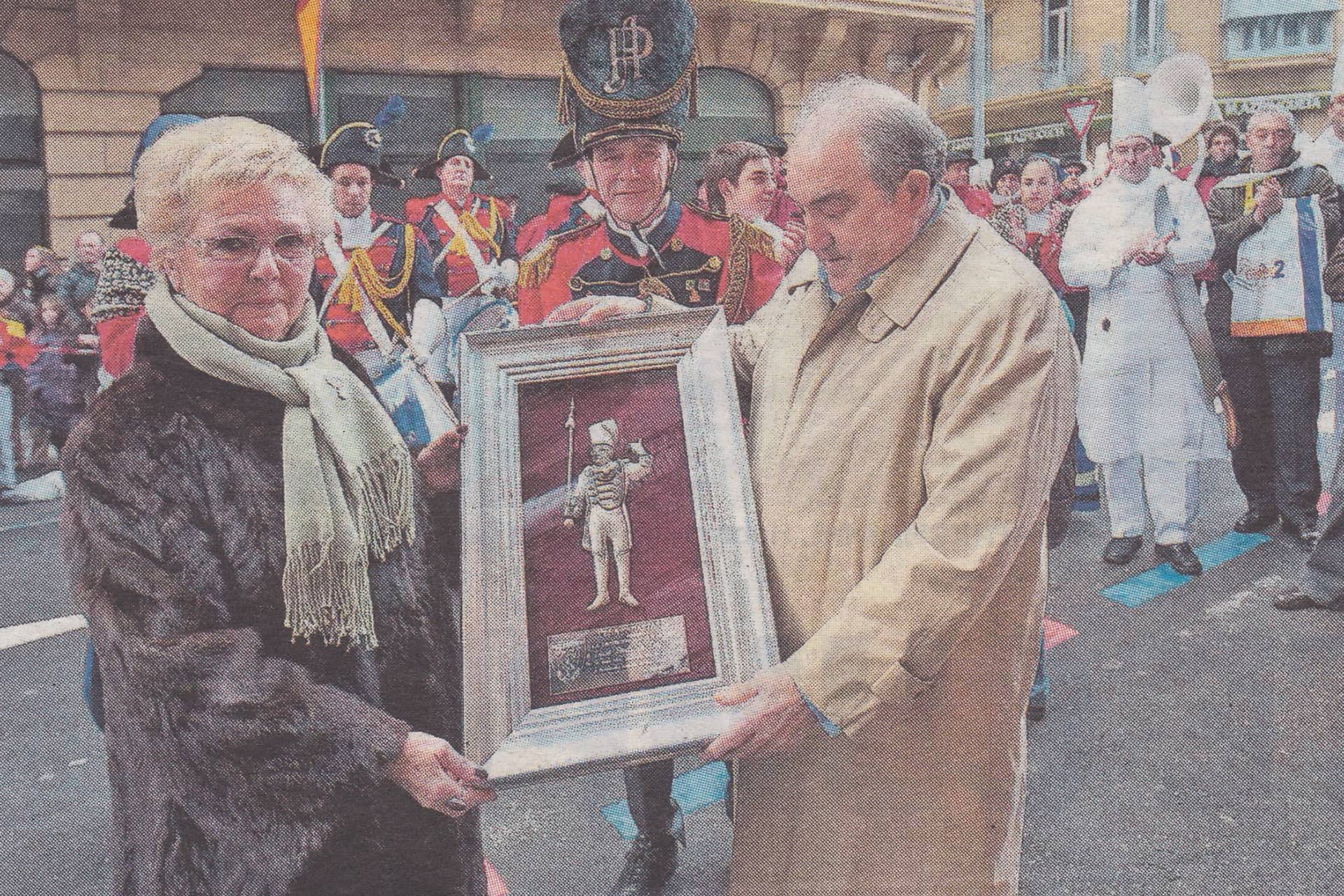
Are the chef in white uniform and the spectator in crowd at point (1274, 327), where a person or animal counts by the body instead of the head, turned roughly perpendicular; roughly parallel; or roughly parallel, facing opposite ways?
roughly parallel

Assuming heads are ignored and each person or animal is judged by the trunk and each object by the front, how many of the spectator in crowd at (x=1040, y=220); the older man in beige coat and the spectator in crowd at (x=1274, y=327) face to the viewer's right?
0

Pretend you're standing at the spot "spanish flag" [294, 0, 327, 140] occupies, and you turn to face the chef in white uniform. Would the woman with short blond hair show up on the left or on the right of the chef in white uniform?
right

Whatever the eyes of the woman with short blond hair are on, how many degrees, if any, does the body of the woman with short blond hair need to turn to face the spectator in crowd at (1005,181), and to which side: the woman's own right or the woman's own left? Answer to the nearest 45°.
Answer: approximately 90° to the woman's own left

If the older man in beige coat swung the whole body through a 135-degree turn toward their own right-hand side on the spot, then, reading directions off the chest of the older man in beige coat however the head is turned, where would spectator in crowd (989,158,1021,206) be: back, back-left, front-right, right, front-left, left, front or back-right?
front

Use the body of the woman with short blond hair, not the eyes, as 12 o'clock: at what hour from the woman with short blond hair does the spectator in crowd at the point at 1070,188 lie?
The spectator in crowd is roughly at 9 o'clock from the woman with short blond hair.

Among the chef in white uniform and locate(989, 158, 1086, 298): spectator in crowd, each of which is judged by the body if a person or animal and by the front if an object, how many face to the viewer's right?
0

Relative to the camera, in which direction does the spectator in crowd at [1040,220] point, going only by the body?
toward the camera

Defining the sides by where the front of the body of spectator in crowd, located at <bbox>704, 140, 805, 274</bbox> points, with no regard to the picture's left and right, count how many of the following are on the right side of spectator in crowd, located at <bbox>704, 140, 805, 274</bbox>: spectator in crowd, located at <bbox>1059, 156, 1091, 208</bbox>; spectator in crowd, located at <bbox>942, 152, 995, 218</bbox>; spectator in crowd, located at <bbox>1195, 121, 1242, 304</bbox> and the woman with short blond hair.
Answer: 1

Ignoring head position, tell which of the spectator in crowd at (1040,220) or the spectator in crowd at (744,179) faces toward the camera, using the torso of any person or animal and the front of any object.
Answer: the spectator in crowd at (1040,220)

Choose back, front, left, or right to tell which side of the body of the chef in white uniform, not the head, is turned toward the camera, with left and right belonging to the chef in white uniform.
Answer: front

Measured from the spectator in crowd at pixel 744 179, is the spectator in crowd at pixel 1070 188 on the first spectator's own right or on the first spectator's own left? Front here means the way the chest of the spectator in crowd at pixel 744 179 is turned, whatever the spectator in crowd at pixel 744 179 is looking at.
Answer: on the first spectator's own left

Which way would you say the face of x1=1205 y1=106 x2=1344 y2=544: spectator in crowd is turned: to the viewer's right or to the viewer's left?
to the viewer's left

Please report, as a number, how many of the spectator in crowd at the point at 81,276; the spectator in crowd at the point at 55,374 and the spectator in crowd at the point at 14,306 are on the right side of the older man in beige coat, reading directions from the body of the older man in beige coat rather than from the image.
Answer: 3

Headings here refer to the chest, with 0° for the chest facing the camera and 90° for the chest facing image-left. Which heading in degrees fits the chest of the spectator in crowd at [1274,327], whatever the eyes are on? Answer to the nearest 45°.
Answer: approximately 0°
